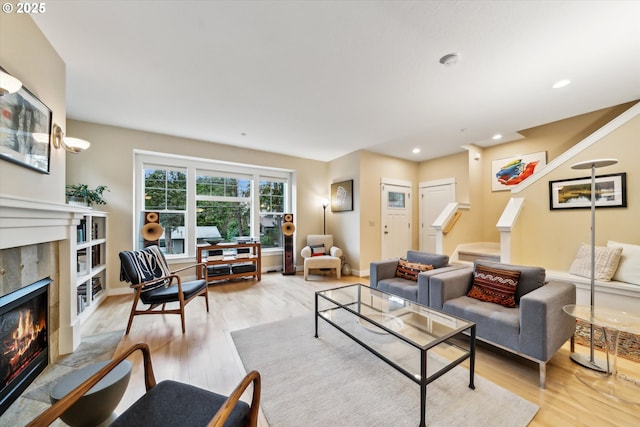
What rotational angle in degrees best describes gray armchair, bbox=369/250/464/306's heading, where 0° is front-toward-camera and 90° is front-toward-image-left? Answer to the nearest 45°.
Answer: approximately 45°

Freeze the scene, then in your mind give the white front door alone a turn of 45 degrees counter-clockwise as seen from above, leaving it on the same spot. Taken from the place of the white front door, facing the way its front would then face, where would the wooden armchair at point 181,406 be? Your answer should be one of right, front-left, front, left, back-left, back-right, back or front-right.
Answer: right

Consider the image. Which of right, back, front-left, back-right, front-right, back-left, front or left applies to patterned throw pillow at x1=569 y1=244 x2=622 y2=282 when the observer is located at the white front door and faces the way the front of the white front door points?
front

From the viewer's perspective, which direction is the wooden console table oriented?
toward the camera

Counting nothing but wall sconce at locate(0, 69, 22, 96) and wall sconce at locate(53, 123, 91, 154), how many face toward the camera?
0

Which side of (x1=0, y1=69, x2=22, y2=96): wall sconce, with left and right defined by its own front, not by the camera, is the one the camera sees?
right

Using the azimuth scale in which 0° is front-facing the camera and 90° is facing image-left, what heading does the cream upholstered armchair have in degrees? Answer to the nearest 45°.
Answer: approximately 0°

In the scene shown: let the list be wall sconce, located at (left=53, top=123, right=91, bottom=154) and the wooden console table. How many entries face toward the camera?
1

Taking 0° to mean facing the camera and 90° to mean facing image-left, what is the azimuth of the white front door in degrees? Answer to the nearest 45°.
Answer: approximately 315°

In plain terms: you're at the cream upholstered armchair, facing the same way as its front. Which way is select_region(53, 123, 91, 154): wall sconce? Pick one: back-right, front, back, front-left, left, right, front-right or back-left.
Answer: front-right

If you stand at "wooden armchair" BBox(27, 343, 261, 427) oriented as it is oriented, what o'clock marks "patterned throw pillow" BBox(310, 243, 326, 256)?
The patterned throw pillow is roughly at 12 o'clock from the wooden armchair.

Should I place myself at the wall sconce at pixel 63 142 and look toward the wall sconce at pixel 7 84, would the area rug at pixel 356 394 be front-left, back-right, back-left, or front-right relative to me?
front-left

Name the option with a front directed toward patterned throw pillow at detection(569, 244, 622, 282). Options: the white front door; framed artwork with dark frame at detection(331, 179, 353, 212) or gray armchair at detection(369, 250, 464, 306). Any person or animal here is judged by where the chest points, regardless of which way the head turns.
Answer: the white front door

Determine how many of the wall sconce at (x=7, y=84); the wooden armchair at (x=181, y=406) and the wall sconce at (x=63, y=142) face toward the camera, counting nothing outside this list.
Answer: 0

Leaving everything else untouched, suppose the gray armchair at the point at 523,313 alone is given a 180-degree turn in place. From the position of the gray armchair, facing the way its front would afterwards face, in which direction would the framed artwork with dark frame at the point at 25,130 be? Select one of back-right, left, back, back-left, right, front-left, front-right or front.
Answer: back

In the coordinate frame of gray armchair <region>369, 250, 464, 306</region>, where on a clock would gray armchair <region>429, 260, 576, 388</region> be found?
The gray armchair <region>429, 260, 576, 388</region> is roughly at 9 o'clock from the gray armchair <region>369, 250, 464, 306</region>.

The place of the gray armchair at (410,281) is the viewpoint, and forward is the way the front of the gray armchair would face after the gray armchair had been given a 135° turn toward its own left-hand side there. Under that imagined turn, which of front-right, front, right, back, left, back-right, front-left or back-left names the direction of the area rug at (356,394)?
right

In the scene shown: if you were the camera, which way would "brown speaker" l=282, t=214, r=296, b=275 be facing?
facing the viewer

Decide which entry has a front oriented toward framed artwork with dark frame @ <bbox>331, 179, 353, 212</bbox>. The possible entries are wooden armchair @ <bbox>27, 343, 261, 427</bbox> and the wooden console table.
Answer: the wooden armchair

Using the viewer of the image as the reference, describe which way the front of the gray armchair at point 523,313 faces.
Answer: facing the viewer and to the left of the viewer

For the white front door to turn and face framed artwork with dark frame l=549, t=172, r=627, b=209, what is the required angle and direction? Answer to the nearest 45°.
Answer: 0° — it already faces it
